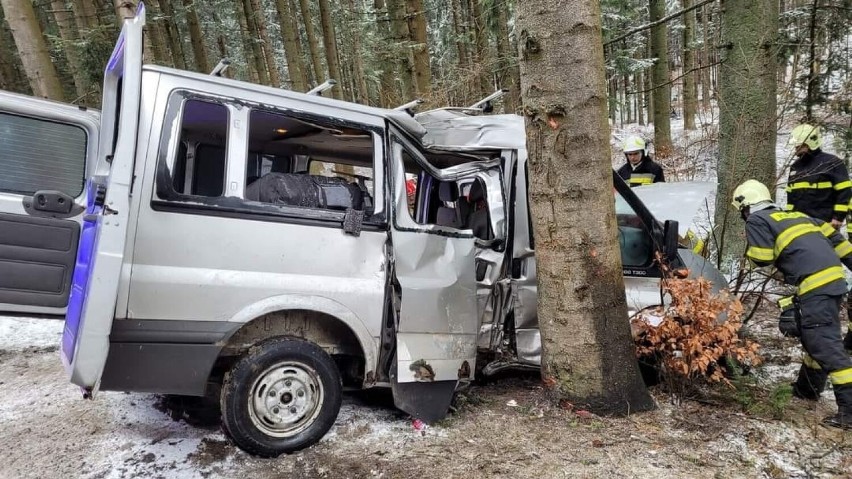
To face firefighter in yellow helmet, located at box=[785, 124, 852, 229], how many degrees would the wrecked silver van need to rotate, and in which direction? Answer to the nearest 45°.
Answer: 0° — it already faces them

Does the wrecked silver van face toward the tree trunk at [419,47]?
no

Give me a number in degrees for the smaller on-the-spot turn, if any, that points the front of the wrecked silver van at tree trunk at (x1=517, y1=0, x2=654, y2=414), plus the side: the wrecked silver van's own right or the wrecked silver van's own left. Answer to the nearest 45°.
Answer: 0° — it already faces it

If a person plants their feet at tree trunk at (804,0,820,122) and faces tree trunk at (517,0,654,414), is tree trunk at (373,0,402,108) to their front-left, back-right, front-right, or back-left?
front-right

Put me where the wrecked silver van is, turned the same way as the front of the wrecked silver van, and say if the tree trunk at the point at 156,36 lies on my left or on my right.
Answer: on my left

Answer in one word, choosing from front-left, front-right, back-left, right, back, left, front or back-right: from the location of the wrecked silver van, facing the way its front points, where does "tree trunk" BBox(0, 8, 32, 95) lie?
back-left

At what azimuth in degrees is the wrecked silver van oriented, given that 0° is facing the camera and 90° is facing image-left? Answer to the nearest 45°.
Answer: approximately 270°

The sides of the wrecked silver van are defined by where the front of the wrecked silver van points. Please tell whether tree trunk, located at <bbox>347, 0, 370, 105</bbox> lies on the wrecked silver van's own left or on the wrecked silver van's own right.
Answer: on the wrecked silver van's own left

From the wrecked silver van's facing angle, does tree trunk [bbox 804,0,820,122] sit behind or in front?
in front

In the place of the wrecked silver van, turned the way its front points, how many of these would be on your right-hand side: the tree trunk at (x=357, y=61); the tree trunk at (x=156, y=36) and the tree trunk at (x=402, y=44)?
0

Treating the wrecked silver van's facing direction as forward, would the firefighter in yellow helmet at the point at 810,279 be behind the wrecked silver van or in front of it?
in front

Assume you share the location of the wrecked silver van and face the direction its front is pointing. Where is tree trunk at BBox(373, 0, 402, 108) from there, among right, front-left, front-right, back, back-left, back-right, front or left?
left

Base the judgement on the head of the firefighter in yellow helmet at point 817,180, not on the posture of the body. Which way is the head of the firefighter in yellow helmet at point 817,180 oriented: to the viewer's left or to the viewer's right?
to the viewer's left

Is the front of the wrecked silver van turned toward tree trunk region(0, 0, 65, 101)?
no
